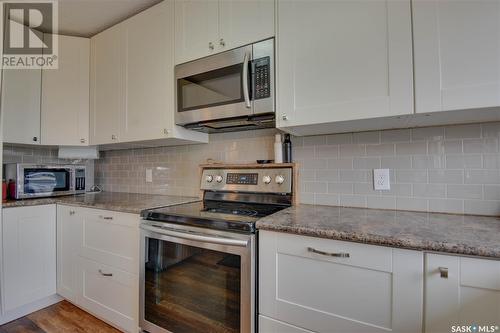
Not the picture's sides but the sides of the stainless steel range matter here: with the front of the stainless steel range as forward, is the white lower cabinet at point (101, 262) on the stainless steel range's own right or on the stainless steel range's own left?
on the stainless steel range's own right

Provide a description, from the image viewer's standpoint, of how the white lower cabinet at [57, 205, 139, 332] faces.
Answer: facing the viewer and to the left of the viewer

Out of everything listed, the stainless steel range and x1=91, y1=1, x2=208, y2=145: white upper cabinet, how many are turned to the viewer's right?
0

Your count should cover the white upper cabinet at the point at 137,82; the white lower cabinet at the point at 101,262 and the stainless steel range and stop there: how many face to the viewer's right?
0

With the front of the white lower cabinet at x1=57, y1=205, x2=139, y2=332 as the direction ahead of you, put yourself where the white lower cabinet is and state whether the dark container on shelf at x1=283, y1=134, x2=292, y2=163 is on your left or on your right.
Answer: on your left

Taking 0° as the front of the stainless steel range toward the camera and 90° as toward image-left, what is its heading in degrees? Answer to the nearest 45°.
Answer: approximately 45°

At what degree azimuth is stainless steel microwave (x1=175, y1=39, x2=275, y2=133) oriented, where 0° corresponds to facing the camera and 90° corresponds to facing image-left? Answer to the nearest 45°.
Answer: approximately 45°
